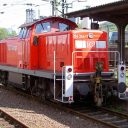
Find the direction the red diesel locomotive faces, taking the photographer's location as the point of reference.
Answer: facing the viewer and to the right of the viewer

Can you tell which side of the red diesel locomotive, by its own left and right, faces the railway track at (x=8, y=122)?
right
